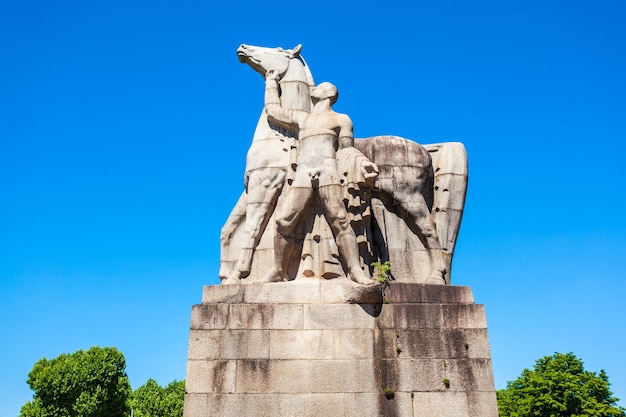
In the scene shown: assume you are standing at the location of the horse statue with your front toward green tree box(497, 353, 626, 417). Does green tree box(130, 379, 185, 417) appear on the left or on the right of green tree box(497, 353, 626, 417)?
left

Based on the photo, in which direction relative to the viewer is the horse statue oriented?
to the viewer's left

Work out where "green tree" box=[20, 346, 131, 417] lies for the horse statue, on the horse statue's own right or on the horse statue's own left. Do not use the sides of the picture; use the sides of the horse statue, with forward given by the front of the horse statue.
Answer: on the horse statue's own right

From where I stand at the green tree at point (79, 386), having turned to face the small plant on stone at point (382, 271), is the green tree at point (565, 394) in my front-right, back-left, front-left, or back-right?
front-left
